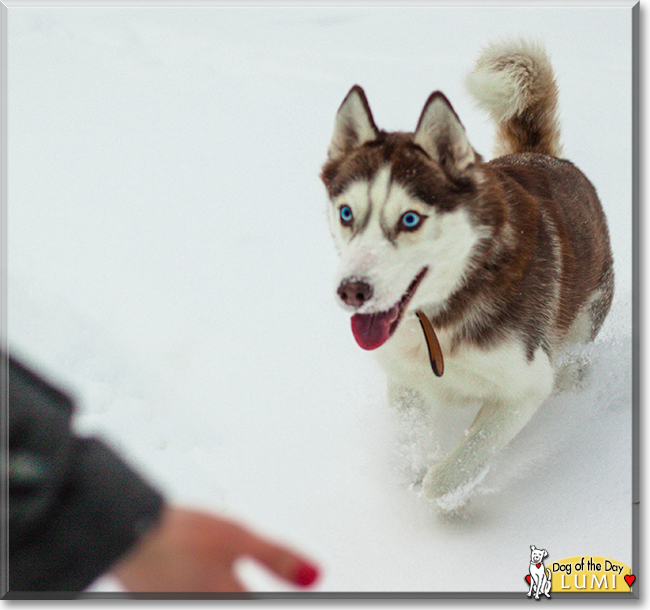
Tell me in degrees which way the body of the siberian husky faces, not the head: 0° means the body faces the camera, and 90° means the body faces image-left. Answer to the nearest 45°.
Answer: approximately 45°
